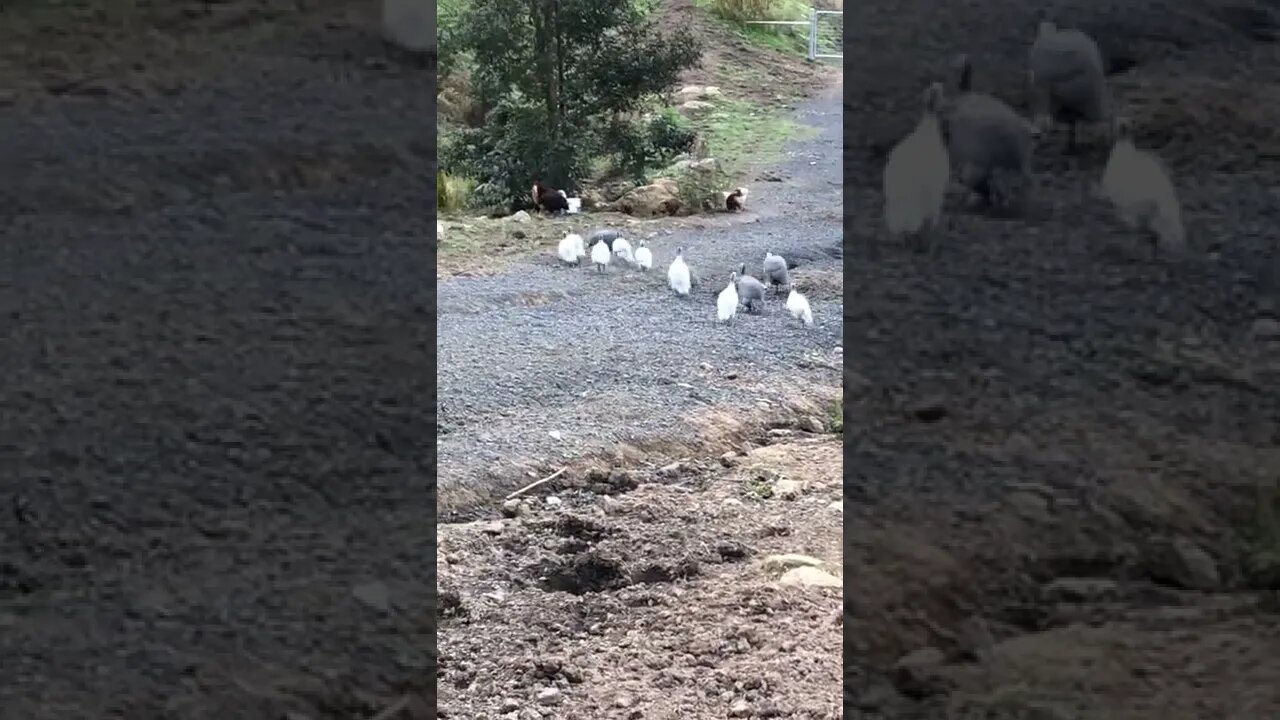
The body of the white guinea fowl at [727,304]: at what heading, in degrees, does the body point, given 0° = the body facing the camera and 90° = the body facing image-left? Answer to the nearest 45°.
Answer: approximately 225°

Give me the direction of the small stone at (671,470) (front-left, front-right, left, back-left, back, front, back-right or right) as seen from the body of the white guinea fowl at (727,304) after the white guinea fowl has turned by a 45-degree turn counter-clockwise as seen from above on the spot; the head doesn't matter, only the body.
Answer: back

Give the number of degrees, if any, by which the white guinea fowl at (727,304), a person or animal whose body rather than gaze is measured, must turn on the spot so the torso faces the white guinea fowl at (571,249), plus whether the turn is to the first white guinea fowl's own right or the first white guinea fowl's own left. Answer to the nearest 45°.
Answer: approximately 90° to the first white guinea fowl's own left

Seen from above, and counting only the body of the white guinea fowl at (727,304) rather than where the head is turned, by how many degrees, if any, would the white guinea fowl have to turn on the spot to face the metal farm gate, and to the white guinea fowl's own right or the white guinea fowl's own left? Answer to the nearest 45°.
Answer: approximately 45° to the white guinea fowl's own left
